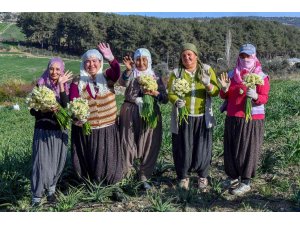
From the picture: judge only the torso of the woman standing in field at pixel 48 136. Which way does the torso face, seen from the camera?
toward the camera

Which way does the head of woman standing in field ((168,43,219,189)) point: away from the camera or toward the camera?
toward the camera

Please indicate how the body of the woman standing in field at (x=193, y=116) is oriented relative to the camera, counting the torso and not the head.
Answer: toward the camera

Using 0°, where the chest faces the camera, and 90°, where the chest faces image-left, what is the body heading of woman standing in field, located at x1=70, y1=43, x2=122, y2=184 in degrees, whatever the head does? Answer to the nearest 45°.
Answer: approximately 0°

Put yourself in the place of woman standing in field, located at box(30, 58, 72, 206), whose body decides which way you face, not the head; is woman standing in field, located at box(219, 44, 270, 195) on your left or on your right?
on your left

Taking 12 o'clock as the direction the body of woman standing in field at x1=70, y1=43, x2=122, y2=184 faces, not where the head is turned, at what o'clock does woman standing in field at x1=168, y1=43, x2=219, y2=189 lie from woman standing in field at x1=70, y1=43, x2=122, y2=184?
woman standing in field at x1=168, y1=43, x2=219, y2=189 is roughly at 9 o'clock from woman standing in field at x1=70, y1=43, x2=122, y2=184.

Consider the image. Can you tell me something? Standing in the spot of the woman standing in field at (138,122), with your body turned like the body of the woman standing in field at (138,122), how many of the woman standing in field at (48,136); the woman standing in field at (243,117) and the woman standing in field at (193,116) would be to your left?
2

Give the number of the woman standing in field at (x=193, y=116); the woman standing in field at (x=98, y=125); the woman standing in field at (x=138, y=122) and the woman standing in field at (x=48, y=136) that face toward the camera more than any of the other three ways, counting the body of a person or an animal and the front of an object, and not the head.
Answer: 4

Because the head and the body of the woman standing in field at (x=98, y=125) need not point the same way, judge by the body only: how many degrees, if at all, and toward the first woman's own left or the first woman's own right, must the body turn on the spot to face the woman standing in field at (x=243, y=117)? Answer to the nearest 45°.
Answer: approximately 90° to the first woman's own left
